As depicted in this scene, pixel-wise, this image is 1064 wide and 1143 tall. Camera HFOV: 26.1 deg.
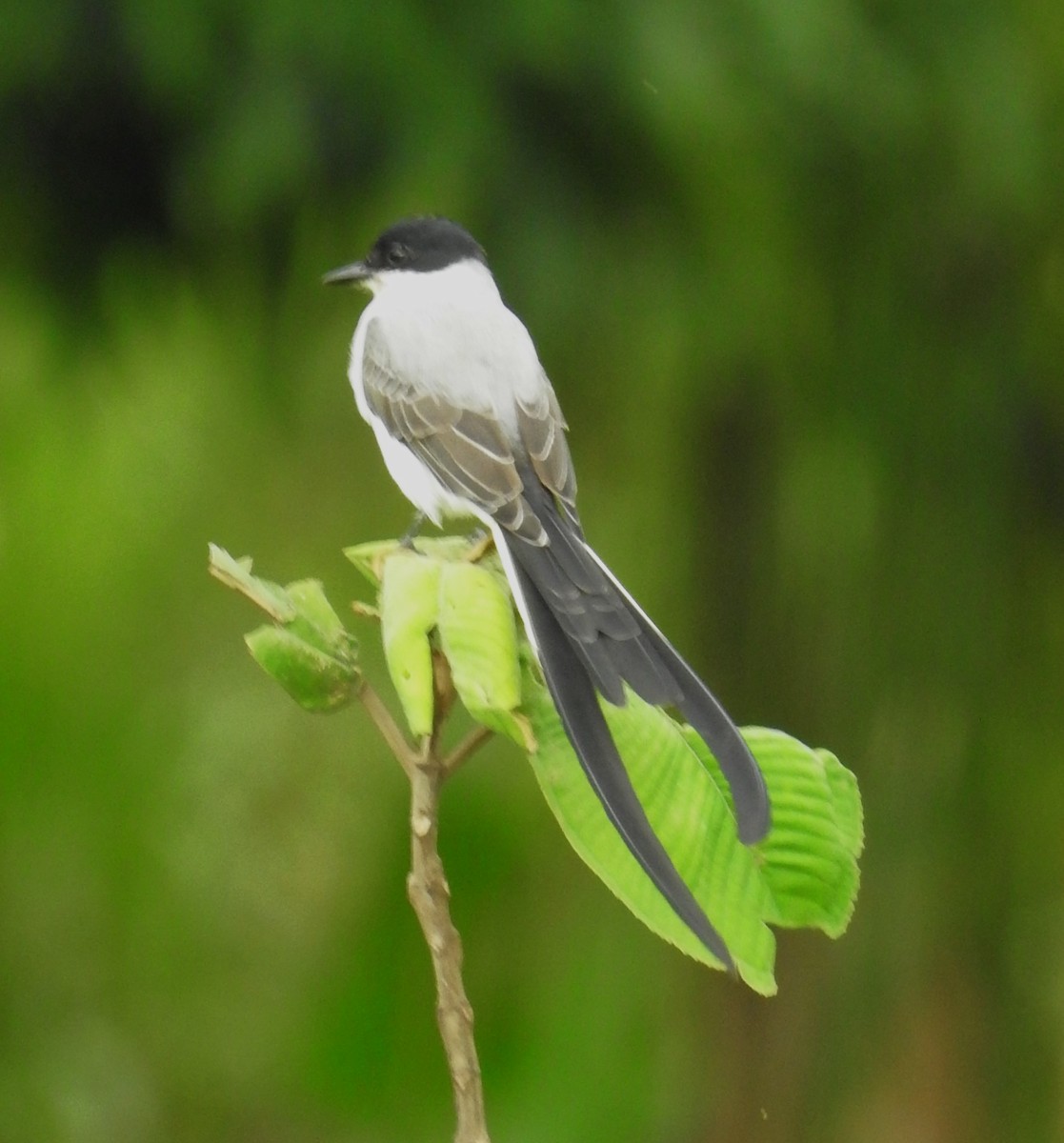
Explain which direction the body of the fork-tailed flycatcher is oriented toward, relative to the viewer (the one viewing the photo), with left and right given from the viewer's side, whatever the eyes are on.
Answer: facing away from the viewer and to the left of the viewer
